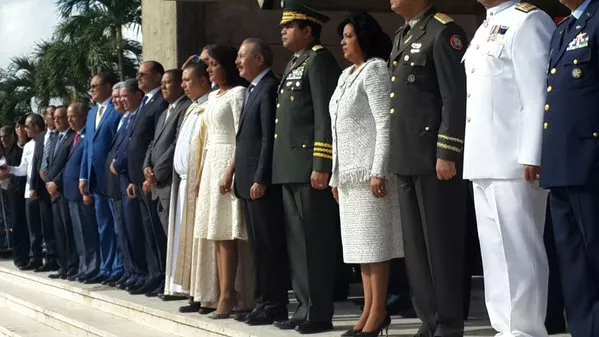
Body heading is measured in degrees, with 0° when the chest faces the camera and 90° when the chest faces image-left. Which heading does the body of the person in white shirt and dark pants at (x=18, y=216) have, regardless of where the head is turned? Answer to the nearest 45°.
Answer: approximately 45°

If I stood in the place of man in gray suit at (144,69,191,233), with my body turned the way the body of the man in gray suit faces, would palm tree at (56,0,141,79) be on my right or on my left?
on my right

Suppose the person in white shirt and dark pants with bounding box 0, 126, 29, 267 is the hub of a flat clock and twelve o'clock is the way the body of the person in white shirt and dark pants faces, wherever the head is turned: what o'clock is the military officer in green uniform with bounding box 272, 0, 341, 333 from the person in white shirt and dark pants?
The military officer in green uniform is roughly at 10 o'clock from the person in white shirt and dark pants.

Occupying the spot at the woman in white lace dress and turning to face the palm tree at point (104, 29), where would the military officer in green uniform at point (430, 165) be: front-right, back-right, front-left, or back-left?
back-right

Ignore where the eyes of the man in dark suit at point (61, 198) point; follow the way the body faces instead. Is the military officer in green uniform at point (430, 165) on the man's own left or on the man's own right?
on the man's own left

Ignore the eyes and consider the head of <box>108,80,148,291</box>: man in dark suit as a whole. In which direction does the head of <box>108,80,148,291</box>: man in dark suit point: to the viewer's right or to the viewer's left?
to the viewer's left

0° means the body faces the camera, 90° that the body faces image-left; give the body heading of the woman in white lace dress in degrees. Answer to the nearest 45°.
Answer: approximately 45°

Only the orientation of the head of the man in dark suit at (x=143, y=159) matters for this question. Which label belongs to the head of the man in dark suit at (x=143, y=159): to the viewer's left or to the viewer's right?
to the viewer's left
